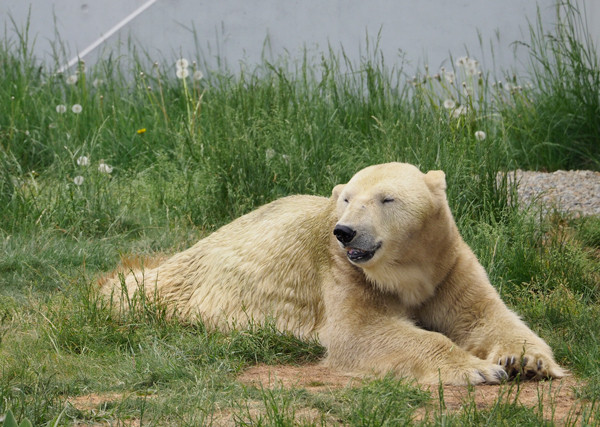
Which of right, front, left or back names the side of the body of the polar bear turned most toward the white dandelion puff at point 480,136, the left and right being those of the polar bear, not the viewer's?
left

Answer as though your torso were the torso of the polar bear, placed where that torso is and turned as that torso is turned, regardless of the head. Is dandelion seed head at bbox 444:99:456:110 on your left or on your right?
on your left

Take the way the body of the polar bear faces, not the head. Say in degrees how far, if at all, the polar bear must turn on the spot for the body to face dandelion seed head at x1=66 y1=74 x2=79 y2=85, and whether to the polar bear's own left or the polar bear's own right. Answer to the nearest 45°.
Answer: approximately 180°

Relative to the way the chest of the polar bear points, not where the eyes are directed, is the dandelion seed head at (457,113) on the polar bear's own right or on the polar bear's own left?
on the polar bear's own left

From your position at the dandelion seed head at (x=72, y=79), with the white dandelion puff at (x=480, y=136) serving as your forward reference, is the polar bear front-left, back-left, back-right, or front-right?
front-right

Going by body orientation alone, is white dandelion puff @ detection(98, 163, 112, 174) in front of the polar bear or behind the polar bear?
behind

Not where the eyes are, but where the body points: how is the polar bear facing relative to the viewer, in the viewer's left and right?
facing the viewer and to the right of the viewer

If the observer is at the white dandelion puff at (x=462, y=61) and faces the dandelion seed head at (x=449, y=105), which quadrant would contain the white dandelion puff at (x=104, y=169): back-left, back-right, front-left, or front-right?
front-right
